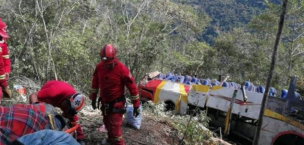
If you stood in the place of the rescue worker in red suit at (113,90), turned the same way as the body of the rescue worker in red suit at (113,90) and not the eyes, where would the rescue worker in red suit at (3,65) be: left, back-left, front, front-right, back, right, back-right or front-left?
front-right

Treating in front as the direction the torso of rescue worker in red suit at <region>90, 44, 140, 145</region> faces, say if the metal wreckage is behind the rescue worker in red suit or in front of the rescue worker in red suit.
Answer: behind

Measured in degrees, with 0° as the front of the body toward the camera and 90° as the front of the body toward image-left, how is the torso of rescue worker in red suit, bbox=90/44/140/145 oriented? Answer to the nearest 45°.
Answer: approximately 45°

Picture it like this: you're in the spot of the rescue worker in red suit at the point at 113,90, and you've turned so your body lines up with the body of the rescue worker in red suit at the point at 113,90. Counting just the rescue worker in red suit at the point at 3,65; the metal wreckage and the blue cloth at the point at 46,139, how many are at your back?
1

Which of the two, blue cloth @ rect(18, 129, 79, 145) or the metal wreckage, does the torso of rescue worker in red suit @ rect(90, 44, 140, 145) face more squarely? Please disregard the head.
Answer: the blue cloth
